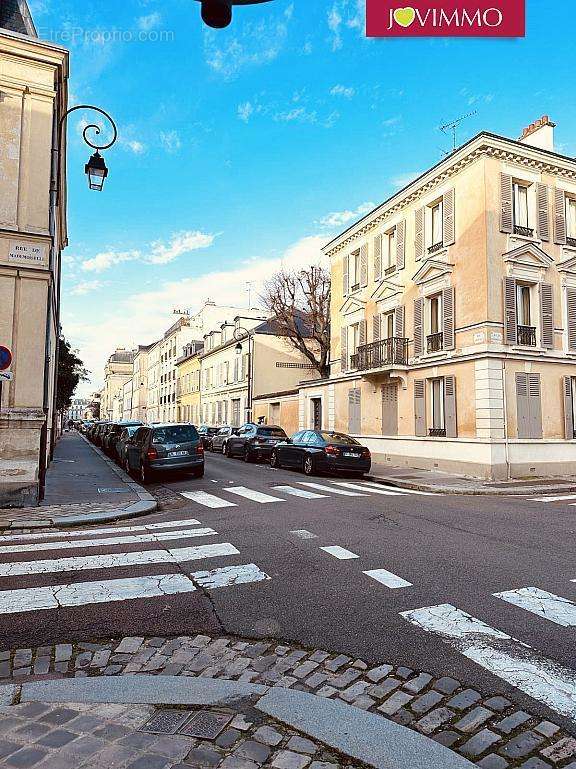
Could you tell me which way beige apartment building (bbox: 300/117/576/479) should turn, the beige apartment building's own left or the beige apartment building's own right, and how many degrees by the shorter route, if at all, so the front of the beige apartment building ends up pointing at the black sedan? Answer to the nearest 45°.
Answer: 0° — it already faces it

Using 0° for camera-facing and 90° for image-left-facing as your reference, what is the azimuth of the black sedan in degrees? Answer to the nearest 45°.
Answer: approximately 135°

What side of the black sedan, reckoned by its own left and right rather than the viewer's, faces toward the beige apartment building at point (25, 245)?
left

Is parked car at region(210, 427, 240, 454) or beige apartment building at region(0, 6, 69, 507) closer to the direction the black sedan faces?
the parked car

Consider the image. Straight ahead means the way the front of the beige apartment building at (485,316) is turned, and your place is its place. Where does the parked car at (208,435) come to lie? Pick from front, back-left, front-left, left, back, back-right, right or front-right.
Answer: right

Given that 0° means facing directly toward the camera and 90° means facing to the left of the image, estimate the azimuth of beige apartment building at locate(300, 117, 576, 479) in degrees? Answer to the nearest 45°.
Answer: approximately 45°

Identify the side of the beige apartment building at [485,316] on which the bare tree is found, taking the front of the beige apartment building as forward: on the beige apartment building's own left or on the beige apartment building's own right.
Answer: on the beige apartment building's own right

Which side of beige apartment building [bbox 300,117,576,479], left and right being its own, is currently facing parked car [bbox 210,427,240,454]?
right

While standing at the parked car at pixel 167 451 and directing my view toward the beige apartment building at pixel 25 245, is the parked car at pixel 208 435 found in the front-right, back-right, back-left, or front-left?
back-right

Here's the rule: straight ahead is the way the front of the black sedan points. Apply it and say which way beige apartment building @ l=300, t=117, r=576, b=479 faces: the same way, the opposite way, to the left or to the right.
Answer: to the left

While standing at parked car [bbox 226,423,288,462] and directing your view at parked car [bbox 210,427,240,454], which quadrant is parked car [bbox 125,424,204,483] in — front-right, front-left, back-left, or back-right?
back-left

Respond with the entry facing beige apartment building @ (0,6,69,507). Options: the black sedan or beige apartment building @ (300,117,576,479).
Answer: beige apartment building @ (300,117,576,479)

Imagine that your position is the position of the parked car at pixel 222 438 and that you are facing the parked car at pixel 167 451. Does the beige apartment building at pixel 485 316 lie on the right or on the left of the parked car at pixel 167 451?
left

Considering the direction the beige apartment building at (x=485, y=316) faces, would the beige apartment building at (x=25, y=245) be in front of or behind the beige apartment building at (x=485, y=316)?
in front
